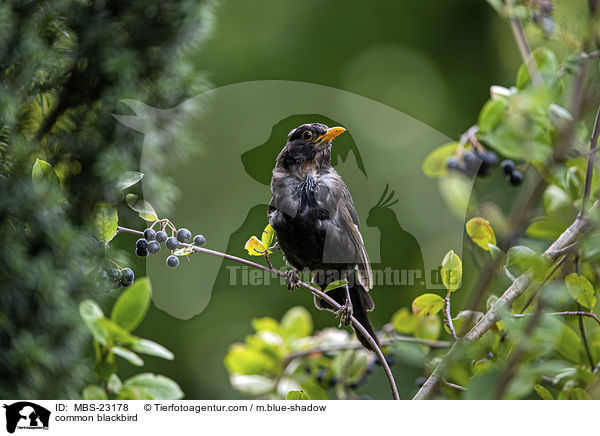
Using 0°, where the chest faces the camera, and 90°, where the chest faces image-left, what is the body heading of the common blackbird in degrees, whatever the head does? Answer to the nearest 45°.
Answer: approximately 45°
